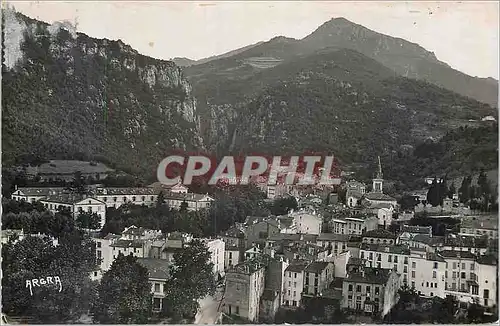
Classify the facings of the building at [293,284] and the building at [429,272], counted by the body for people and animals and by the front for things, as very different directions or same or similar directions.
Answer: same or similar directions

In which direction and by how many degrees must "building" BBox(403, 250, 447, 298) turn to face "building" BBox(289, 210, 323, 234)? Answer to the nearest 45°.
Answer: approximately 90° to its right

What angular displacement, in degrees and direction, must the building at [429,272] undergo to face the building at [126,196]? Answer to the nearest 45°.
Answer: approximately 90° to its right

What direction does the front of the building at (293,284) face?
toward the camera

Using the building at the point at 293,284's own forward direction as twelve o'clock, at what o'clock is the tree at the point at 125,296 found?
The tree is roughly at 3 o'clock from the building.

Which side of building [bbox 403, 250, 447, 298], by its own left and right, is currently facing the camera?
front

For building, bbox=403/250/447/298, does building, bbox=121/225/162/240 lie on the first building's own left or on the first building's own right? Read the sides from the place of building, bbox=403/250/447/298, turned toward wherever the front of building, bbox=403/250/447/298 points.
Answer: on the first building's own right

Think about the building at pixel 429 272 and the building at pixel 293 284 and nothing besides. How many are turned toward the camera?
2

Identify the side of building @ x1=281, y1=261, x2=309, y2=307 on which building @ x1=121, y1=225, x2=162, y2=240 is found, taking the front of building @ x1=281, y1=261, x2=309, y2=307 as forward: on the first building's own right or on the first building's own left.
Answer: on the first building's own right

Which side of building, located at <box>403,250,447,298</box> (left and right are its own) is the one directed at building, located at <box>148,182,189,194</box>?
right

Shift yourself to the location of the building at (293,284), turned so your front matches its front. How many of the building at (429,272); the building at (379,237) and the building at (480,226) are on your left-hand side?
3

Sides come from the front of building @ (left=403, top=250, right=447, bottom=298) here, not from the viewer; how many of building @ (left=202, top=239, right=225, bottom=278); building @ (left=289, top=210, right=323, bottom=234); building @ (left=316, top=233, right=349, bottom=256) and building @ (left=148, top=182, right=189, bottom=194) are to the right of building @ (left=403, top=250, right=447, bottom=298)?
4

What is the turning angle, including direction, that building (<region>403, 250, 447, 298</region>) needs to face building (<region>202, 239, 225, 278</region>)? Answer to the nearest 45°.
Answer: approximately 90° to its right
